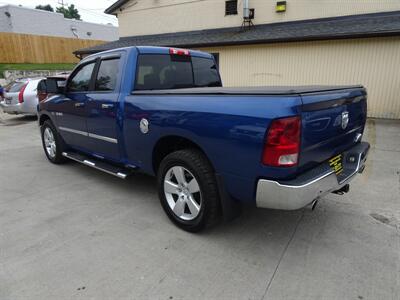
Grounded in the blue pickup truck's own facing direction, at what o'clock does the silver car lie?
The silver car is roughly at 12 o'clock from the blue pickup truck.

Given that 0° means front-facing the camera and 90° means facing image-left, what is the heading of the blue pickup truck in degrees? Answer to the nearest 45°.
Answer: approximately 135°

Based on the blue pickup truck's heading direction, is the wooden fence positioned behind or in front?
in front

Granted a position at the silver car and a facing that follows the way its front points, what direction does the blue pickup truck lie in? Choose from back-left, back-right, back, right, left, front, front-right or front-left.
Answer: back-right

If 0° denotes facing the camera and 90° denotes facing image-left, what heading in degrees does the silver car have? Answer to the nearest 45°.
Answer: approximately 225°

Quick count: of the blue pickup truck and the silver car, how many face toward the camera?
0
